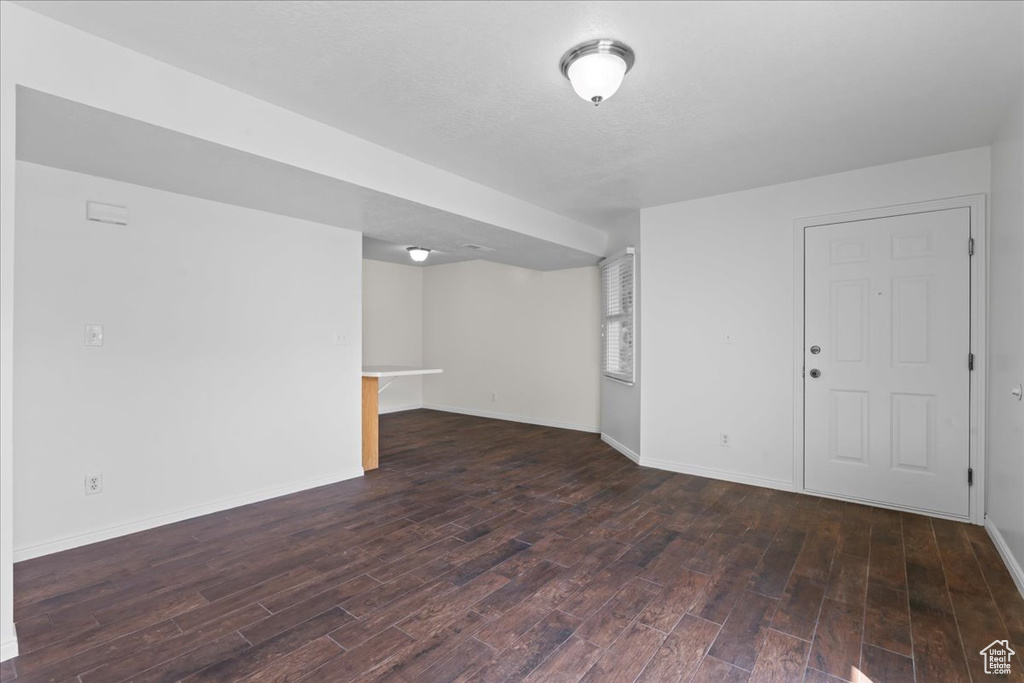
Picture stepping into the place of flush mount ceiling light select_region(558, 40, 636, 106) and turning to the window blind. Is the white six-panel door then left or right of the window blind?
right

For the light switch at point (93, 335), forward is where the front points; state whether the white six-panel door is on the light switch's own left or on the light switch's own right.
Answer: on the light switch's own left

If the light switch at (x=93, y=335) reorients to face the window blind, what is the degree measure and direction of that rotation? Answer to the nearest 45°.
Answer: approximately 90° to its left

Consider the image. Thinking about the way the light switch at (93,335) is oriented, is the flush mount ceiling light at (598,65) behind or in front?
in front
